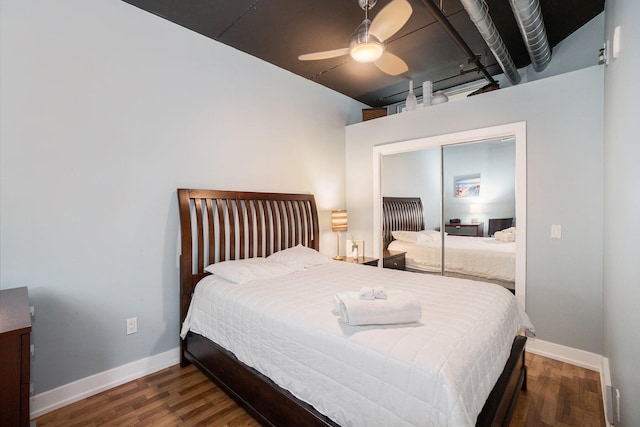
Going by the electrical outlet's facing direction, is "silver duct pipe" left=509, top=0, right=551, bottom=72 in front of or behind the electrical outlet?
in front

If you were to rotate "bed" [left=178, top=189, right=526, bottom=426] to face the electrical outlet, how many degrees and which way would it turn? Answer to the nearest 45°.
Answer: approximately 135° to its right

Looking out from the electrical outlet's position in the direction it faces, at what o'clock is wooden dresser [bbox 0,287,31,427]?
The wooden dresser is roughly at 2 o'clock from the electrical outlet.

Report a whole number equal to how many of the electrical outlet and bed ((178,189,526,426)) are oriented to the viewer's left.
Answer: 0

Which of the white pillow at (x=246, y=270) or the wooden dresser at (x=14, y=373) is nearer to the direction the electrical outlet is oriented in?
the white pillow

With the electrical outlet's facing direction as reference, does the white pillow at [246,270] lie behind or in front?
in front

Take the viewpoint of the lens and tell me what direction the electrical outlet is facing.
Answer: facing the viewer and to the right of the viewer

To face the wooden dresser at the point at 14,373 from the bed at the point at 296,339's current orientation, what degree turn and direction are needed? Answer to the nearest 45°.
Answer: approximately 90° to its right
